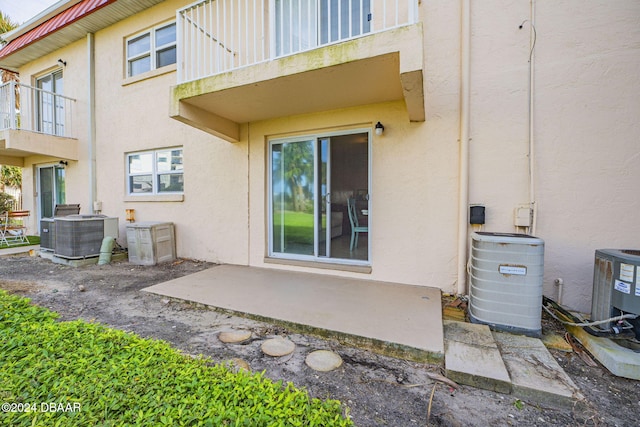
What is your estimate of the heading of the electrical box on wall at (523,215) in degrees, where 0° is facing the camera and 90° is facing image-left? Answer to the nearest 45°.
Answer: approximately 0°

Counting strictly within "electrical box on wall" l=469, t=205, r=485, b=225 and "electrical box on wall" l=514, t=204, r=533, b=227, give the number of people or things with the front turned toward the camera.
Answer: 2

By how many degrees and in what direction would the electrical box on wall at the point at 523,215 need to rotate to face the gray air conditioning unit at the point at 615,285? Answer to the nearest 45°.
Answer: approximately 45° to its left

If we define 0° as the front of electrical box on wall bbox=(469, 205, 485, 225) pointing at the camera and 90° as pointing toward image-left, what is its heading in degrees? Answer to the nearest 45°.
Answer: approximately 0°

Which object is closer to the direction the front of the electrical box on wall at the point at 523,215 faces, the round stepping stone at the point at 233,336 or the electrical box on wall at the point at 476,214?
the round stepping stone
